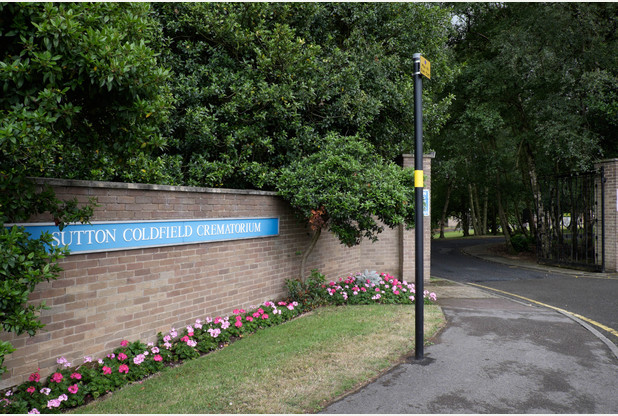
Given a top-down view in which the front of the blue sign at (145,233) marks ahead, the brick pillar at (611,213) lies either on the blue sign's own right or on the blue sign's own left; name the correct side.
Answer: on the blue sign's own left

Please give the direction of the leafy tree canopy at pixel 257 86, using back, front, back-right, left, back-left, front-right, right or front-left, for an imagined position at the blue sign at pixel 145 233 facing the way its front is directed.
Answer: left

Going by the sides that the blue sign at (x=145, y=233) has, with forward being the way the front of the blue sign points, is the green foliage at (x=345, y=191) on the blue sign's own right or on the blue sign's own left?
on the blue sign's own left

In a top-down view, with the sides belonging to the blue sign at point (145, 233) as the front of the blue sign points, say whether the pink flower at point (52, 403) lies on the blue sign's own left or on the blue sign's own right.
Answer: on the blue sign's own right

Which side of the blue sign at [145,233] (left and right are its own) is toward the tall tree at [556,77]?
left

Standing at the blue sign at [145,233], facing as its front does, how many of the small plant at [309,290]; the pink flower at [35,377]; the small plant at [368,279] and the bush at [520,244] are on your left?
3

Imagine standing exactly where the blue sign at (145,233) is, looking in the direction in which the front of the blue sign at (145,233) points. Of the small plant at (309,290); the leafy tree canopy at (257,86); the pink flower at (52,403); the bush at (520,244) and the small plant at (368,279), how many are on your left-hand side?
4

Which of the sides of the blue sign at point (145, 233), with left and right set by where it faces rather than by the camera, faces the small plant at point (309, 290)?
left

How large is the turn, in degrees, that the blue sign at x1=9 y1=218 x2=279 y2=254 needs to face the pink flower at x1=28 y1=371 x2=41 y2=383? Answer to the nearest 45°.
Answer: approximately 90° to its right

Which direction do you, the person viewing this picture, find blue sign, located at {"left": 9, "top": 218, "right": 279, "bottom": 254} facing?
facing the viewer and to the right of the viewer

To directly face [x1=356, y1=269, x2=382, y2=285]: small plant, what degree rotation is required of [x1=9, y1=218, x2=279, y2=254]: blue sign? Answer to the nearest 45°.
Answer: approximately 90° to its left

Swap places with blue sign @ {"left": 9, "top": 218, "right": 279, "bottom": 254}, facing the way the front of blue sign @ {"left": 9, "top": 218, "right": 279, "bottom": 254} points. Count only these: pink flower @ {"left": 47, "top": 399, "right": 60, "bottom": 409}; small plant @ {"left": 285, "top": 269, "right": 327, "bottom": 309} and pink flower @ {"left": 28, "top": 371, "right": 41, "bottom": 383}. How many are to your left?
1
